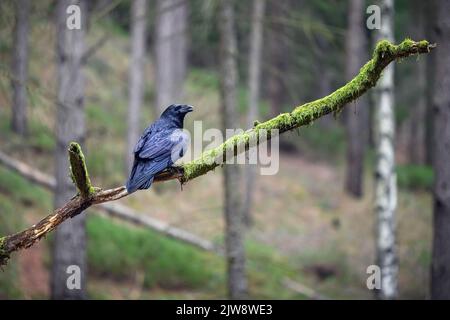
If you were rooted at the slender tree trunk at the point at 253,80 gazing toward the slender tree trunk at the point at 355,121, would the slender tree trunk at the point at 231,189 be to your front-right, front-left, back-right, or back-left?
back-right

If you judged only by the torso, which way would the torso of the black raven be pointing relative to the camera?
to the viewer's right

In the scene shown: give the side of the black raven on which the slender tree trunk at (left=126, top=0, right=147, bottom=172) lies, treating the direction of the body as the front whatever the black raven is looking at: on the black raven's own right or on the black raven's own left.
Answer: on the black raven's own left

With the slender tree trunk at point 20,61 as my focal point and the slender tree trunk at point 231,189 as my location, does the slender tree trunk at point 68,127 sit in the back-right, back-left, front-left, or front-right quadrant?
front-left

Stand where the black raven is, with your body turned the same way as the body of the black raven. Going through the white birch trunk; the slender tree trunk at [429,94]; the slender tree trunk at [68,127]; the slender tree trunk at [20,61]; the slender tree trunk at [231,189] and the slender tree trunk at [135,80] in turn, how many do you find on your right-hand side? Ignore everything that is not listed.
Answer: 0

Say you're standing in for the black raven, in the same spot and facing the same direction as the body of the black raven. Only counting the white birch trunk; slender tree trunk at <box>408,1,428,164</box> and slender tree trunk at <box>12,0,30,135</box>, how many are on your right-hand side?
0

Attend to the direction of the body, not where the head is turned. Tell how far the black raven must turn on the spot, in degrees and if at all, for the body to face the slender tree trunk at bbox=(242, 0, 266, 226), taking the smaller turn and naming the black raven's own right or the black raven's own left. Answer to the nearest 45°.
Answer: approximately 90° to the black raven's own left

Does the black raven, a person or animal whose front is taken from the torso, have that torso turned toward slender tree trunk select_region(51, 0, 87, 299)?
no
